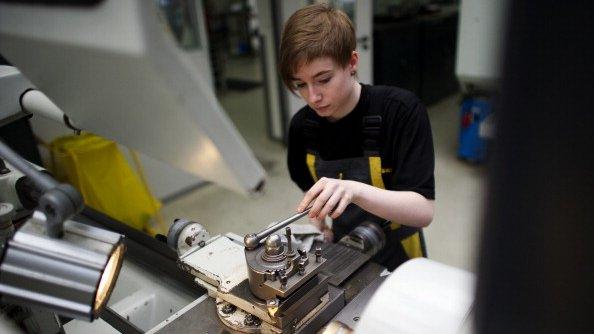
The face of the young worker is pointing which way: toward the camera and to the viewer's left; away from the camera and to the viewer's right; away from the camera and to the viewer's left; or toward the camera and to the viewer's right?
toward the camera and to the viewer's left

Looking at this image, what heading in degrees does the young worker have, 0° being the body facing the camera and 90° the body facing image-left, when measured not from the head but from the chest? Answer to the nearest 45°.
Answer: approximately 45°

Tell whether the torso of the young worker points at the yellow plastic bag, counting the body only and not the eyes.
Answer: no
